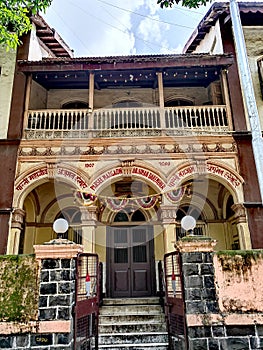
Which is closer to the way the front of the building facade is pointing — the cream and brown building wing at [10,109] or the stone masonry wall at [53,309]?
the stone masonry wall

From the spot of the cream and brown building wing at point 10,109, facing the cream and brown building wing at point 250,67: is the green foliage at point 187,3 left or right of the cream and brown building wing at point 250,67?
right

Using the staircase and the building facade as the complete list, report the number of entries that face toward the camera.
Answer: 2

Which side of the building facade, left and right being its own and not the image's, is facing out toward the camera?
front

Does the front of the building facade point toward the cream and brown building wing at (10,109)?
no

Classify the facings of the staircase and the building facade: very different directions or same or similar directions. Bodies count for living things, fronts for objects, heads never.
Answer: same or similar directions

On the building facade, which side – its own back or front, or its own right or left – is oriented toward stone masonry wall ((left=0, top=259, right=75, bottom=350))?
front

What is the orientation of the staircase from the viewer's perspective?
toward the camera
